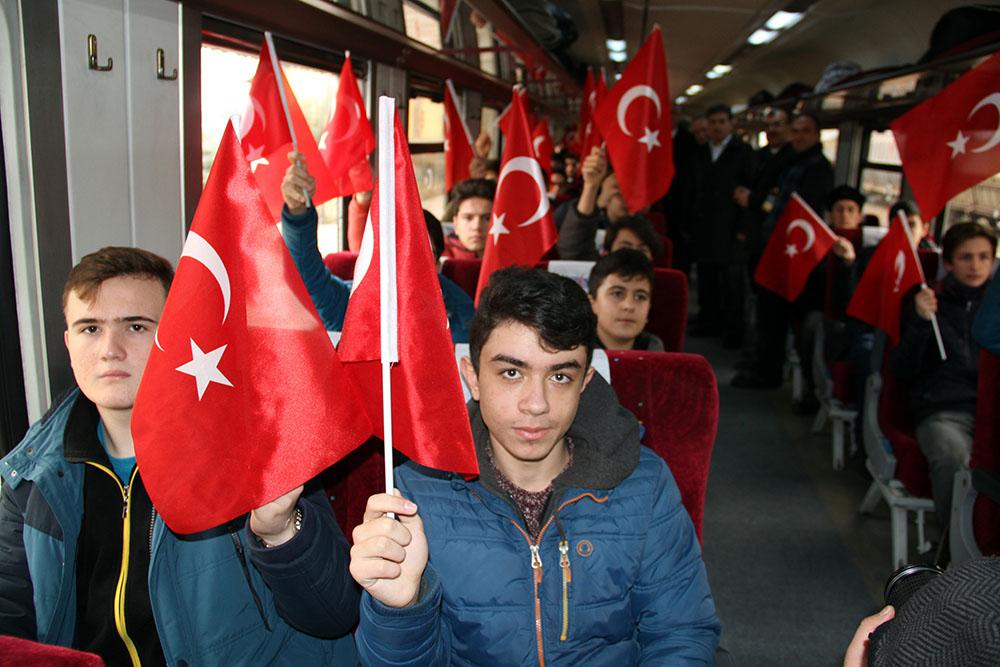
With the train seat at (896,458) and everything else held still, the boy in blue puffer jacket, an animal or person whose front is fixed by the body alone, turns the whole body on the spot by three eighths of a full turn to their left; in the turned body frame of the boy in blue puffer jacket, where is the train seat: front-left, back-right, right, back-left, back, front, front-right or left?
front

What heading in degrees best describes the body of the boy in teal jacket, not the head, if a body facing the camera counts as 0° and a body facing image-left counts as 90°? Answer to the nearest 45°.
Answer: approximately 0°

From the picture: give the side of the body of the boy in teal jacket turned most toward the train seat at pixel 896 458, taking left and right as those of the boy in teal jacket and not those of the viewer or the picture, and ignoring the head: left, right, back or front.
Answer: left

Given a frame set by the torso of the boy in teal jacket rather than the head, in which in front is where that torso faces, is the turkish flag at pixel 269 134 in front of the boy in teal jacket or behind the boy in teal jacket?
behind

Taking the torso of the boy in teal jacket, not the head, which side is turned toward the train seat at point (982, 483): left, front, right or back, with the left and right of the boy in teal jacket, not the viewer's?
left

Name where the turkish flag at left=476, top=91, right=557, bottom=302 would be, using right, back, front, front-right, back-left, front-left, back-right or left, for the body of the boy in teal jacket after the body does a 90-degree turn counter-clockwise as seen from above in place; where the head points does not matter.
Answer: front-left

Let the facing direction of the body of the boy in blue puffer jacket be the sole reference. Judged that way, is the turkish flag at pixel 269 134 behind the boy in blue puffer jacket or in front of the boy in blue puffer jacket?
behind

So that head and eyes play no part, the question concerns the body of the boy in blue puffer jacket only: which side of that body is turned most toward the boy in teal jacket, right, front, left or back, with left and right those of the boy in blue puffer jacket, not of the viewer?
right

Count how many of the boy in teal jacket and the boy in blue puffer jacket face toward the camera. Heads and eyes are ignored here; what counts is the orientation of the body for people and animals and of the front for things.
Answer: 2

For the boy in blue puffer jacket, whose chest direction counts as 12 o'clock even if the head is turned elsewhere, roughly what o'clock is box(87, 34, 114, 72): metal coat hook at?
The metal coat hook is roughly at 4 o'clock from the boy in blue puffer jacket.

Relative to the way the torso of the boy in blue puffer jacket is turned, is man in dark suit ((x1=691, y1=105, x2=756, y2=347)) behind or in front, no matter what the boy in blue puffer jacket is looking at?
behind
